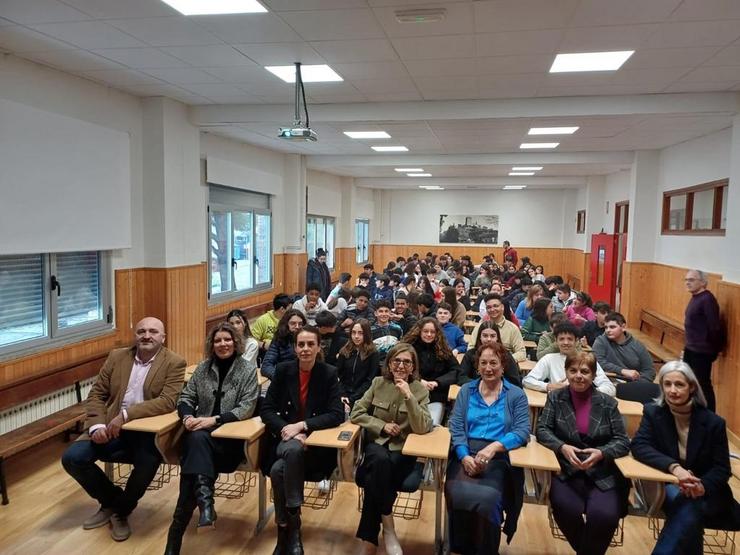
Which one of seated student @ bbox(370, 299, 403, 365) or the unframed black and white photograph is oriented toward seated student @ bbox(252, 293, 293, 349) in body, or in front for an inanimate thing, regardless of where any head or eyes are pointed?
the unframed black and white photograph

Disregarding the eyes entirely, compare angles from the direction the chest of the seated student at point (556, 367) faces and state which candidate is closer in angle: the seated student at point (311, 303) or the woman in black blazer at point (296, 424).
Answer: the woman in black blazer

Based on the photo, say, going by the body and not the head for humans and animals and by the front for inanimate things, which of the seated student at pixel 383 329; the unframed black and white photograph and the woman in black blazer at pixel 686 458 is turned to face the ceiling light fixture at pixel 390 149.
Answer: the unframed black and white photograph

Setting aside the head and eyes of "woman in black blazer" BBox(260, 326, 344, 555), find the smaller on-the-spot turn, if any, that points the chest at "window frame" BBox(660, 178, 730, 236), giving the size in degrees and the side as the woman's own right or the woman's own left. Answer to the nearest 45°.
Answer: approximately 135° to the woman's own left

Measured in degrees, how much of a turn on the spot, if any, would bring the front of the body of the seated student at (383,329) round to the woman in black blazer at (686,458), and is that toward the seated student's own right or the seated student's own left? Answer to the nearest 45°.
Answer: approximately 45° to the seated student's own left

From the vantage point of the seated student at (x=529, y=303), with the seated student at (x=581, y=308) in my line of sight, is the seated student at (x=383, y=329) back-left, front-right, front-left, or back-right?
back-right

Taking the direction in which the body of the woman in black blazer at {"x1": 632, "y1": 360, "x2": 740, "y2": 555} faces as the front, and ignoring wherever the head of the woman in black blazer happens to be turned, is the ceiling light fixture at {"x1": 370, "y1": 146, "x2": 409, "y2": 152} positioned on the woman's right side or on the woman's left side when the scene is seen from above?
on the woman's right side

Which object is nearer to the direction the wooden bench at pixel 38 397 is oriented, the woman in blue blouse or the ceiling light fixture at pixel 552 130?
the woman in blue blouse
